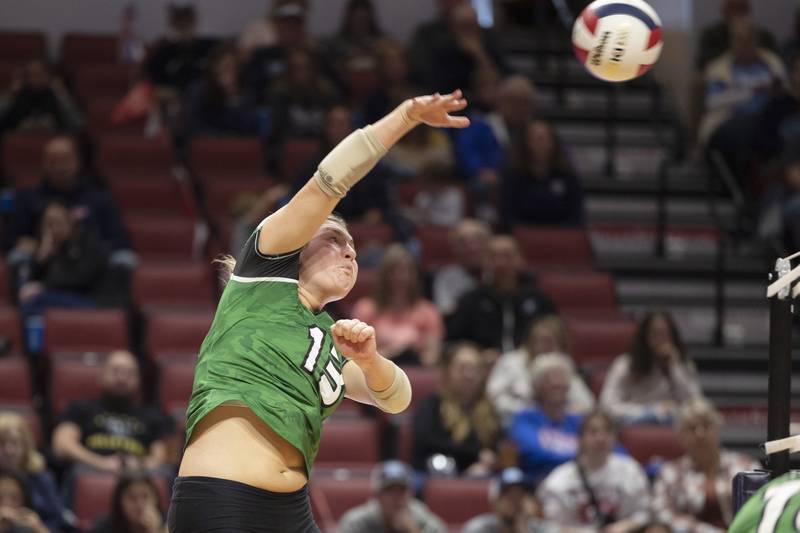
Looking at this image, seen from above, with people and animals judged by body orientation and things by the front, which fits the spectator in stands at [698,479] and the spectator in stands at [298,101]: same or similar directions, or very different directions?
same or similar directions

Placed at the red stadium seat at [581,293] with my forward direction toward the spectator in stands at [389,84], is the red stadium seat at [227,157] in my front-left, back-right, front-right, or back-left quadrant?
front-left

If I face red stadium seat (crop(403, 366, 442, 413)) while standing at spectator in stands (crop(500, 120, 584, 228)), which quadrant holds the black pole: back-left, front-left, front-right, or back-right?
front-left

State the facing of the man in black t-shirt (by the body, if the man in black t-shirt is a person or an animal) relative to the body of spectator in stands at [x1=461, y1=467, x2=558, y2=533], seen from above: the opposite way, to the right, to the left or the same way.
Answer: the same way

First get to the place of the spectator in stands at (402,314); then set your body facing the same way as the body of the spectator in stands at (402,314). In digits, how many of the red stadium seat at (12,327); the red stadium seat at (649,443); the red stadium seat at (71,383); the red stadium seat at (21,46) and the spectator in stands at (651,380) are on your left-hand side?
2

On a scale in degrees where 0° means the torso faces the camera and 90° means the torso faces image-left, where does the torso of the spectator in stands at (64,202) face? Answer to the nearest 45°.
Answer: approximately 0°

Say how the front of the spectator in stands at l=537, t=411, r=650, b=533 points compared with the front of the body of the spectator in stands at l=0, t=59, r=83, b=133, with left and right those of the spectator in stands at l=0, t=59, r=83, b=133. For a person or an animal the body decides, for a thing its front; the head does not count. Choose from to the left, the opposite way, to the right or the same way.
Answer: the same way

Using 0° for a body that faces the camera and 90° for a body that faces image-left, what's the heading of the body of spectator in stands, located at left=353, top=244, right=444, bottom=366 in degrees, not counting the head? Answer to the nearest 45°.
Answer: approximately 0°

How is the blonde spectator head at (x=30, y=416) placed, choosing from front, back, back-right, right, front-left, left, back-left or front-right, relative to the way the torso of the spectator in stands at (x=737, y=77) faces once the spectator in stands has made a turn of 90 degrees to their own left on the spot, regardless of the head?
back-right

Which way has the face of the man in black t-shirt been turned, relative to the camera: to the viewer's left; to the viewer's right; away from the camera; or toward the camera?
toward the camera

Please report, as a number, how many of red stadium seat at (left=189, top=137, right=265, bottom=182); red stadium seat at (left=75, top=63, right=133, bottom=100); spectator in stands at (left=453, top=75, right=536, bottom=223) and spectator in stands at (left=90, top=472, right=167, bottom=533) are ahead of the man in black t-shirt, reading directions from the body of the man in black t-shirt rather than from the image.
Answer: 1

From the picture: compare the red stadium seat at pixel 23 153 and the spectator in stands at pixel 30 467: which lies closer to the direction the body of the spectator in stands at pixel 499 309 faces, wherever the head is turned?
the spectator in stands

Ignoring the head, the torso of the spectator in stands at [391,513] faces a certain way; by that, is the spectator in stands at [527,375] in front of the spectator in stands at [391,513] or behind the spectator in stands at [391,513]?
behind

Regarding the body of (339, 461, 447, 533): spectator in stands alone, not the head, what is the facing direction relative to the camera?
toward the camera

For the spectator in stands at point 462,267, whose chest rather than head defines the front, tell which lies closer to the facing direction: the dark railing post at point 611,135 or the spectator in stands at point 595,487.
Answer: the spectator in stands

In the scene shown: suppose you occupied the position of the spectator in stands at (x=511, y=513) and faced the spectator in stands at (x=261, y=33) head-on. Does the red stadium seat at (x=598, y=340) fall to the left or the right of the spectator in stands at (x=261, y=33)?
right

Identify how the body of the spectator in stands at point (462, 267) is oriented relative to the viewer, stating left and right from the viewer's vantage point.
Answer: facing the viewer

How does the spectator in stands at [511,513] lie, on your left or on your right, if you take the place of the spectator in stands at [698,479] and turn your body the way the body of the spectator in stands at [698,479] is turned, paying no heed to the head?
on your right
